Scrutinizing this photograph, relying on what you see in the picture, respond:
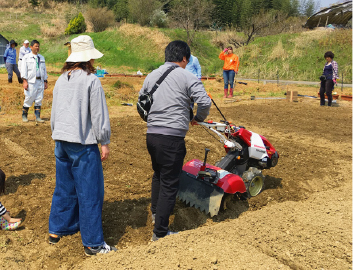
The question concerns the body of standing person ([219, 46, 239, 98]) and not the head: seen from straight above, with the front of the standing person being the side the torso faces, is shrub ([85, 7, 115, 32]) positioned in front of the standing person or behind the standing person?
behind

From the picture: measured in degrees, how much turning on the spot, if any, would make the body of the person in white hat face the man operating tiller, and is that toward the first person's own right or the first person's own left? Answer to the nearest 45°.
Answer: approximately 45° to the first person's own right

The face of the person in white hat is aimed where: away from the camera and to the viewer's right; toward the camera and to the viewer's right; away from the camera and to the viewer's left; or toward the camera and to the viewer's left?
away from the camera and to the viewer's right

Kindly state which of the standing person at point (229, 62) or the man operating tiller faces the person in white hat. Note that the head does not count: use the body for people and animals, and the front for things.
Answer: the standing person

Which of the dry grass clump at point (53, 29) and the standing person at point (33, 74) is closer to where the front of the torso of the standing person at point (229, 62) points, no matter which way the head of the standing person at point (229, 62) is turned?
the standing person

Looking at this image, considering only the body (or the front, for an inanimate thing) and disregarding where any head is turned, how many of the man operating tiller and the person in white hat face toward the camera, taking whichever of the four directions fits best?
0

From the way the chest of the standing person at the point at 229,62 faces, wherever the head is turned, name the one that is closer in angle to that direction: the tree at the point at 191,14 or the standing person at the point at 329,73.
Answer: the standing person

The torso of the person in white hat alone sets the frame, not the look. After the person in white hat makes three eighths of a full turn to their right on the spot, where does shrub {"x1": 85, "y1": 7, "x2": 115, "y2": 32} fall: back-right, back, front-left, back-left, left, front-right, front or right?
back

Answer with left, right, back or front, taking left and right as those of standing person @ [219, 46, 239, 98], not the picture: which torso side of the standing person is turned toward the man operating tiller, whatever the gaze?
front

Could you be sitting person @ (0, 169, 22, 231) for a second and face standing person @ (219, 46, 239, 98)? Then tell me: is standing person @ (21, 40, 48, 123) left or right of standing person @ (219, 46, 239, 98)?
left
